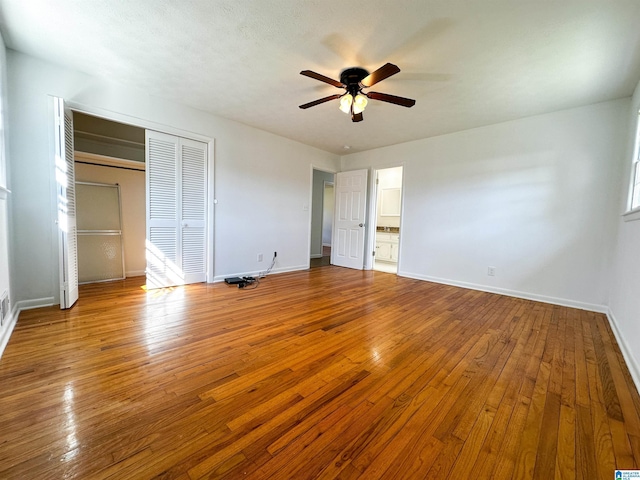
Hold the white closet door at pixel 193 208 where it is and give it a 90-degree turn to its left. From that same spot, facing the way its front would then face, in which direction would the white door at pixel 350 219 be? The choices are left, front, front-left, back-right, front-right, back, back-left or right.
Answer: front-right

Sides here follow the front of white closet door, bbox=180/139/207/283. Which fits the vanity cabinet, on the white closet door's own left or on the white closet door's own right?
on the white closet door's own left

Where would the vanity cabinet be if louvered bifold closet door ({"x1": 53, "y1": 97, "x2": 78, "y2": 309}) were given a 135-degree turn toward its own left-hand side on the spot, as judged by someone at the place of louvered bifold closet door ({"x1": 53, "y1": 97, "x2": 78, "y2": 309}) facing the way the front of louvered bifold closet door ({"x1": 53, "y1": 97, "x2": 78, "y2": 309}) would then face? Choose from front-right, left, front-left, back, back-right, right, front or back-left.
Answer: back-right

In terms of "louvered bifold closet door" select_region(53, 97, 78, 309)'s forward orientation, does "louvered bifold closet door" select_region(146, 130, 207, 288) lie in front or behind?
in front

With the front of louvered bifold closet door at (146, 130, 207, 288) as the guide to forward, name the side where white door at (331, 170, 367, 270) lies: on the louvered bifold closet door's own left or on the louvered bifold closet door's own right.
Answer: on the louvered bifold closet door's own left

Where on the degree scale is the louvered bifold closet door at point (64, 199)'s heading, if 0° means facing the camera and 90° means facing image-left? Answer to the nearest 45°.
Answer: approximately 270°

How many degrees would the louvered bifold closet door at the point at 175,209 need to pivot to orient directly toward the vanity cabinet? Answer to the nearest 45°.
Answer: approximately 45° to its left

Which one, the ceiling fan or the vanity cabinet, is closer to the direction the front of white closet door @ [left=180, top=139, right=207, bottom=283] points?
the ceiling fan

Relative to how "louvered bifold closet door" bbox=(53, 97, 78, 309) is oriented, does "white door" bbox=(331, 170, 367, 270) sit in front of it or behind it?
in front

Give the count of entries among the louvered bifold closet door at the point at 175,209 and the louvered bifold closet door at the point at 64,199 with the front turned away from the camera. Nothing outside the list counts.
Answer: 0

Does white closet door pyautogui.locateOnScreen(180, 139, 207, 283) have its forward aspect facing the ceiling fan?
yes

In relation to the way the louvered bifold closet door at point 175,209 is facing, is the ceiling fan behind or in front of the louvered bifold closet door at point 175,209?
in front

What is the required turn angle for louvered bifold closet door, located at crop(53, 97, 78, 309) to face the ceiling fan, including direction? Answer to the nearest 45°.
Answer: approximately 45° to its right

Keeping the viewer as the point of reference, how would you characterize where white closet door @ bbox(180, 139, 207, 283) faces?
facing the viewer and to the right of the viewer

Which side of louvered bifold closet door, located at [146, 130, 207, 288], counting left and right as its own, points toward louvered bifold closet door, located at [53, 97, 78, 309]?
right
